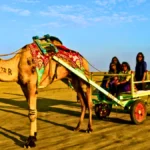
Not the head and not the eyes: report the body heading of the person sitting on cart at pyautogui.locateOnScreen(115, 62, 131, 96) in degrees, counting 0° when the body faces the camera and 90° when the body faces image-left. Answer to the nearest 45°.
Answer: approximately 45°

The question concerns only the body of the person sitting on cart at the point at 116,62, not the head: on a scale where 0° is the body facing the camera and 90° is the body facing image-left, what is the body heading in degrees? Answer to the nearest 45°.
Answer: approximately 45°

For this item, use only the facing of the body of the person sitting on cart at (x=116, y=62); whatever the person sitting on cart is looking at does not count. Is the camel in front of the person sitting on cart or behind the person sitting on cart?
in front

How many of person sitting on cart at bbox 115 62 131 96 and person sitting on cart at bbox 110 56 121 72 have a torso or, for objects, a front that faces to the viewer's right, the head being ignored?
0
